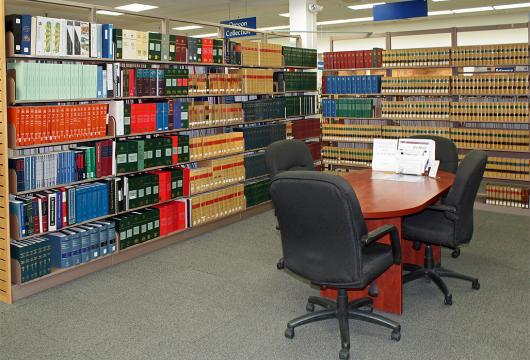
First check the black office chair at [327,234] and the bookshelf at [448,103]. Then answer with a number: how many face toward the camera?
1

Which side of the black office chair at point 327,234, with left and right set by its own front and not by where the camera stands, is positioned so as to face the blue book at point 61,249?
left

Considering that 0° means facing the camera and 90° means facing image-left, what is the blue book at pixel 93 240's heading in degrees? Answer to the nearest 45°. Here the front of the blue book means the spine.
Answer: approximately 315°

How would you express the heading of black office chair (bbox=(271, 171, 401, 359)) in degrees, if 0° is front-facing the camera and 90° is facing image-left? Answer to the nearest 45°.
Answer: approximately 225°
